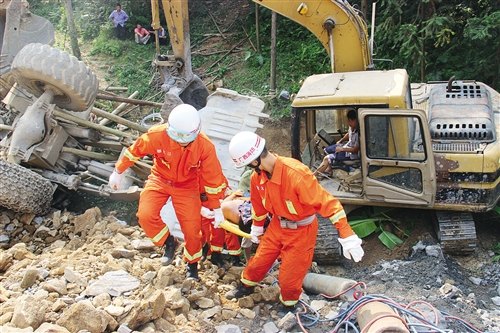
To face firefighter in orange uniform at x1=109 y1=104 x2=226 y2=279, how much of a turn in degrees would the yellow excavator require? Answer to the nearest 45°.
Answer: approximately 45° to its left

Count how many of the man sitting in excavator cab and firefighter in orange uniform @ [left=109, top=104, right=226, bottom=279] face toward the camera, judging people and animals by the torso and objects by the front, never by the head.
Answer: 1

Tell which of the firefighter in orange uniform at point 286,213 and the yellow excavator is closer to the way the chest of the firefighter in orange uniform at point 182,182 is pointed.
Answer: the firefighter in orange uniform

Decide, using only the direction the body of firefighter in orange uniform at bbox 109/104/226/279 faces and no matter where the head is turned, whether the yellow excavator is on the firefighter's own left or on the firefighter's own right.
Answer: on the firefighter's own left

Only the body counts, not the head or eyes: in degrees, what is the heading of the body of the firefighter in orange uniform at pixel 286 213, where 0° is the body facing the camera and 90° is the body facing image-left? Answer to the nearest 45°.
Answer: approximately 45°

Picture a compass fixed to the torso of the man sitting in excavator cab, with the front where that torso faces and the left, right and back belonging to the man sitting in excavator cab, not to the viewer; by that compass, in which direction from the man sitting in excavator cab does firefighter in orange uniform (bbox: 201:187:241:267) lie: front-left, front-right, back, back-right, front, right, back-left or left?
front-left

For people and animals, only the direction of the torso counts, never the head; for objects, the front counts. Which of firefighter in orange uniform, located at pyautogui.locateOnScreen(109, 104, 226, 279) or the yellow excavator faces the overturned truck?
the yellow excavator

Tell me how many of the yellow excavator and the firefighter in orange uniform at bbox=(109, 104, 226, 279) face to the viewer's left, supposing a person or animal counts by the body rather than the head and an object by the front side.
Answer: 1

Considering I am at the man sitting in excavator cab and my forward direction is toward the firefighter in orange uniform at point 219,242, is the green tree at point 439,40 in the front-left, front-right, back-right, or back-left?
back-right

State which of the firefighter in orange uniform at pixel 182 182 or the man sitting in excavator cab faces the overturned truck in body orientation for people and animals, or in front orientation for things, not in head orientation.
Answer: the man sitting in excavator cab

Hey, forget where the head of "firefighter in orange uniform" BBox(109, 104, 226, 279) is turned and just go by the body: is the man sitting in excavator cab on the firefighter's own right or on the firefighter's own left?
on the firefighter's own left

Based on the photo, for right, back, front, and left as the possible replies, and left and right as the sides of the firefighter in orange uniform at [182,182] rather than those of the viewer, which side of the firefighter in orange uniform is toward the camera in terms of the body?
front

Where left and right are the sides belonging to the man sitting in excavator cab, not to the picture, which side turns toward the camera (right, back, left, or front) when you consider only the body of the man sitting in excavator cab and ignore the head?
left

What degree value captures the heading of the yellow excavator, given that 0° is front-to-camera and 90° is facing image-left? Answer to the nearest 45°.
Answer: approximately 90°
